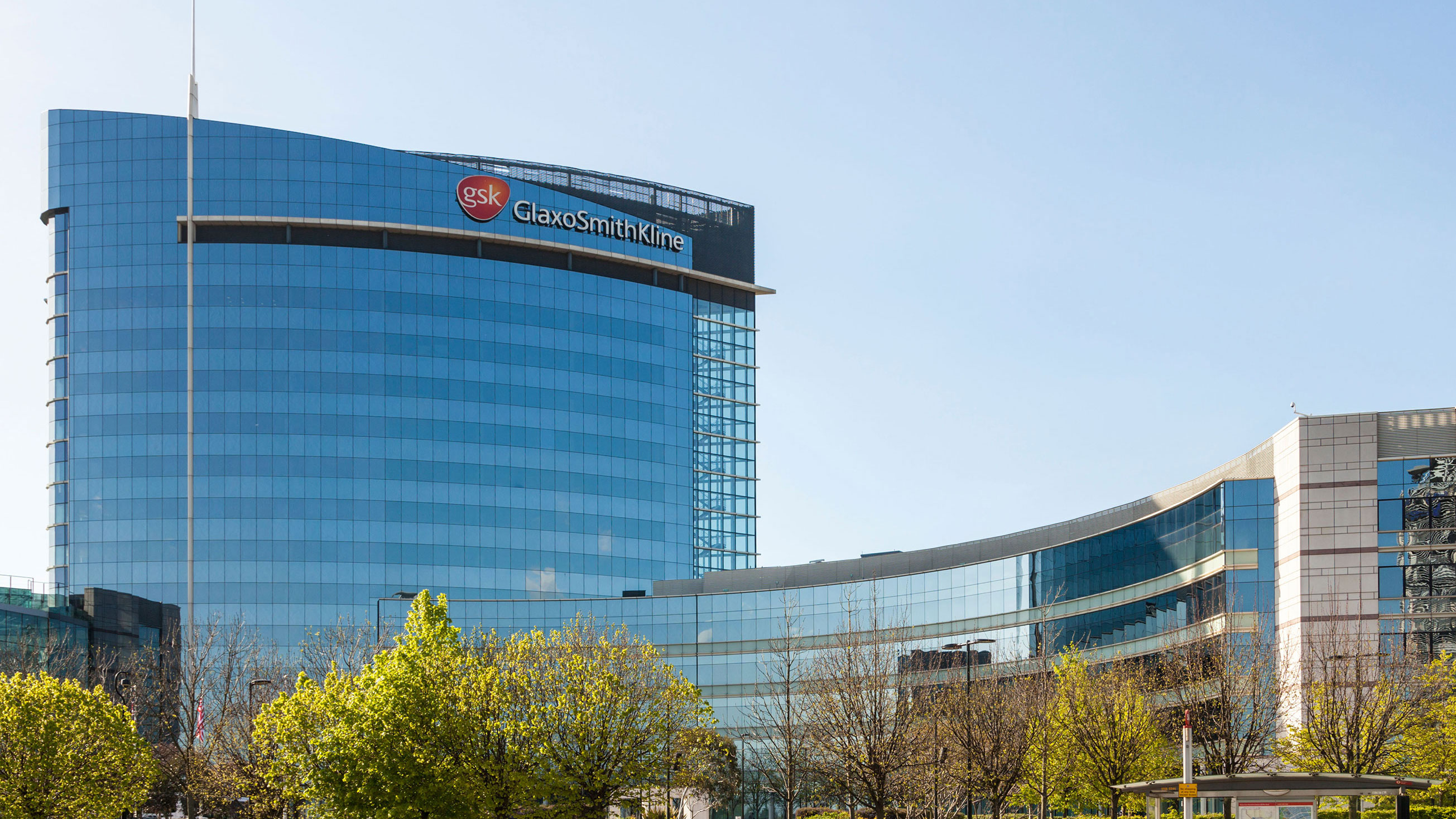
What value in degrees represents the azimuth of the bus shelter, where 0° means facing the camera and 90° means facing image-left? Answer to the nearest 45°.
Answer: approximately 0°
